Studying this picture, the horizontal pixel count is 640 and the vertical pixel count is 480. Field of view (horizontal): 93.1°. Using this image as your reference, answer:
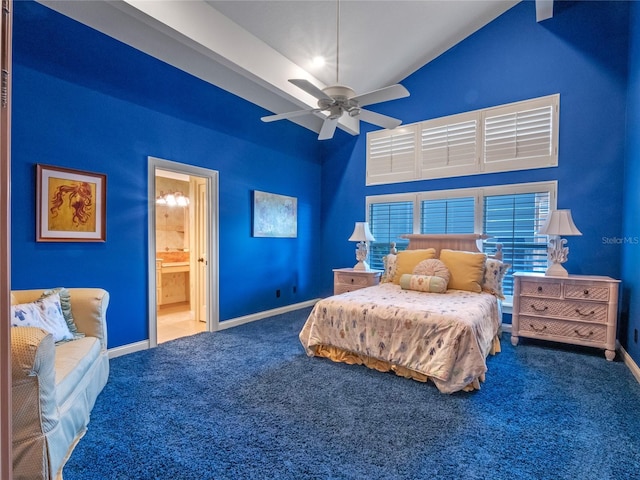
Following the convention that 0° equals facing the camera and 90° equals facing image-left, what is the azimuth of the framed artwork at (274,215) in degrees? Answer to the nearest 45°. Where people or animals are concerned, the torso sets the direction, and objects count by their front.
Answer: approximately 315°

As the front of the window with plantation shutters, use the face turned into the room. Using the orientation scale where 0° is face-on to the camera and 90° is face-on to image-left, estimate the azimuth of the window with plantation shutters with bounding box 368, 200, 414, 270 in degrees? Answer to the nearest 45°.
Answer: approximately 0°

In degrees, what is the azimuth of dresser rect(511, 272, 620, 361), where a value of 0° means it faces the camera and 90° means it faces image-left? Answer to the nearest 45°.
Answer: approximately 0°

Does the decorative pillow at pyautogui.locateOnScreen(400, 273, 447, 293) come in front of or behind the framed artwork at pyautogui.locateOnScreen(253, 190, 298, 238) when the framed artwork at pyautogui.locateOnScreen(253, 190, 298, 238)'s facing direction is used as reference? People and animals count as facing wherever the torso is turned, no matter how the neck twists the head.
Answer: in front

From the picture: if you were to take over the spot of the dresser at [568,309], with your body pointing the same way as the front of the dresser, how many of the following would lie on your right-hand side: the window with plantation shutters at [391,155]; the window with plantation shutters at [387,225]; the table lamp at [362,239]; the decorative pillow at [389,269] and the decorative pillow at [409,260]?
5

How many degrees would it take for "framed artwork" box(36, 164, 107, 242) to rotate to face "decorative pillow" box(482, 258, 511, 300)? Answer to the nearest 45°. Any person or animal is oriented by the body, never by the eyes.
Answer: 0° — it already faces it

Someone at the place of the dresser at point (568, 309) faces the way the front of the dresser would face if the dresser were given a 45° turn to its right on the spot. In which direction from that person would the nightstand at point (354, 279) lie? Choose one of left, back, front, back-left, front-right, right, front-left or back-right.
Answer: front-right

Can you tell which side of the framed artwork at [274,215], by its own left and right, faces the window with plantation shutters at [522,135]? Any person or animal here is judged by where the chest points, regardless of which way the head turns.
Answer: front

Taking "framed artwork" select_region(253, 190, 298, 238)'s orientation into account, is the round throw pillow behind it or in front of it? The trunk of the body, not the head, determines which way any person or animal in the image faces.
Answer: in front

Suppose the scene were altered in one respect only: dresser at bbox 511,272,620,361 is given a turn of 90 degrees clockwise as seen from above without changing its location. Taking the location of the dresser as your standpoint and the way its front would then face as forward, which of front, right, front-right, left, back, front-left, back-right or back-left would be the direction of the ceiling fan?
front-left

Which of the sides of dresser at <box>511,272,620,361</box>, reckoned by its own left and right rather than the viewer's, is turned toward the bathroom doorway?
right

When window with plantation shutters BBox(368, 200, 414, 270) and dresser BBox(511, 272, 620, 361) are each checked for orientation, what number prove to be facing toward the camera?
2

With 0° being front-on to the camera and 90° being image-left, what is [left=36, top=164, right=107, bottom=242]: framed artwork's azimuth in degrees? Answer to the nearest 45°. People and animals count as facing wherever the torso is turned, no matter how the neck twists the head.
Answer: approximately 315°

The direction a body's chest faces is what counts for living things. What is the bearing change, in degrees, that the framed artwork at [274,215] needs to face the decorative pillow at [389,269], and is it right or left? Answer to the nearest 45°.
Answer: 0° — it already faces it
